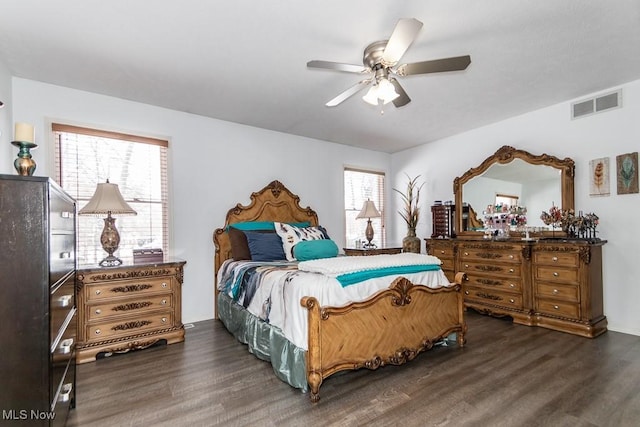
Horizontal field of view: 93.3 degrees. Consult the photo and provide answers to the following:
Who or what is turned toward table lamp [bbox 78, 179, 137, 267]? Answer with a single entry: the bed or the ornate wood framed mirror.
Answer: the ornate wood framed mirror

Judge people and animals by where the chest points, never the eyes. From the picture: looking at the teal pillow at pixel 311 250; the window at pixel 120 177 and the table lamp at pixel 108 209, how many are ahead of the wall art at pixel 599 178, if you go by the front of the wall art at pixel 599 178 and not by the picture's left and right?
3

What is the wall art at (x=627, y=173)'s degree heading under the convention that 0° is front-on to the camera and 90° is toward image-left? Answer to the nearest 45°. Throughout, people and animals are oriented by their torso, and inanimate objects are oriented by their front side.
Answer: approximately 45°

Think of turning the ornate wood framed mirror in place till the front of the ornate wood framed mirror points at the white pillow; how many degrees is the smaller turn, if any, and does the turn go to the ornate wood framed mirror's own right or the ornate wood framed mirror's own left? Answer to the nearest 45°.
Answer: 0° — it already faces it

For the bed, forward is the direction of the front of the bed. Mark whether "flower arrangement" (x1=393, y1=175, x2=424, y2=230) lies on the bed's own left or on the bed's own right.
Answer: on the bed's own left

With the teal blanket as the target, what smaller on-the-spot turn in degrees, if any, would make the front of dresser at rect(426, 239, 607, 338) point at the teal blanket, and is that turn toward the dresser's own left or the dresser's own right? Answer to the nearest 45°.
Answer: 0° — it already faces it

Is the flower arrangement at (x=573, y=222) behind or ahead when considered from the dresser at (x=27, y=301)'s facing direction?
ahead

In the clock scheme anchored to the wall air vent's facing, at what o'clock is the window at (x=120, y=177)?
The window is roughly at 12 o'clock from the wall air vent.

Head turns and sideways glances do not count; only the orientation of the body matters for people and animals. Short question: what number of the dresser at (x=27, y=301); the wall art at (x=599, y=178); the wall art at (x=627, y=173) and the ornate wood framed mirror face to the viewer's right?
1

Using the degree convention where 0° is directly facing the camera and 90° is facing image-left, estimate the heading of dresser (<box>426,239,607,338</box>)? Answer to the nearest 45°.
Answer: approximately 45°

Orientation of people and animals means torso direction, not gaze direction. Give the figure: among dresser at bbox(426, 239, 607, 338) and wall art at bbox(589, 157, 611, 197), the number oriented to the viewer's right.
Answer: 0

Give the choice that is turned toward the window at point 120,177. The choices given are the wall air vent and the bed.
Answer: the wall air vent

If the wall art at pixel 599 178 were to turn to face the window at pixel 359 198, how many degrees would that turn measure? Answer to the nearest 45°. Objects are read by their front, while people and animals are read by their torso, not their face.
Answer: approximately 45° to its right

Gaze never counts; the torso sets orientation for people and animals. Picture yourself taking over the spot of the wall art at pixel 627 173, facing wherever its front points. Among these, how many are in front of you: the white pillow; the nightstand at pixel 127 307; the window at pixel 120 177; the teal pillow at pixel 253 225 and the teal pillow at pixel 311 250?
5
